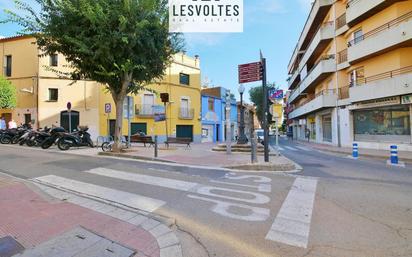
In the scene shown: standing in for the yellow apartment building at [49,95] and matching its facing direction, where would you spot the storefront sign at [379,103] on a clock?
The storefront sign is roughly at 10 o'clock from the yellow apartment building.

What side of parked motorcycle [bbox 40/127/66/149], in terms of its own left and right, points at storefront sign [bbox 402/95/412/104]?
right

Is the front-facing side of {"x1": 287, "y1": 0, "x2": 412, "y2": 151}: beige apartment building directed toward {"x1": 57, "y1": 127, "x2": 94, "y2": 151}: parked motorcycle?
yes

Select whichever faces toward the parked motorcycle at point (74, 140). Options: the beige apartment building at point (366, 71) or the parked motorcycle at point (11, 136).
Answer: the beige apartment building

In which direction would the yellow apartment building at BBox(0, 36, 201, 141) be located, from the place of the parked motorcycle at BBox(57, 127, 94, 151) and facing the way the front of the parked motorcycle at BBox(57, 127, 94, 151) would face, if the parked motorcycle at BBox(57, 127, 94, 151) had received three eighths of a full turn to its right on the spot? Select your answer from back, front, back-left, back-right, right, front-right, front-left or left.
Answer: back

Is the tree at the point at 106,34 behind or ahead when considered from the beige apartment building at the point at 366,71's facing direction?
ahead
